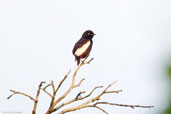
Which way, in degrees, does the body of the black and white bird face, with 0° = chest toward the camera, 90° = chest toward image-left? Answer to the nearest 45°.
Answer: approximately 270°
